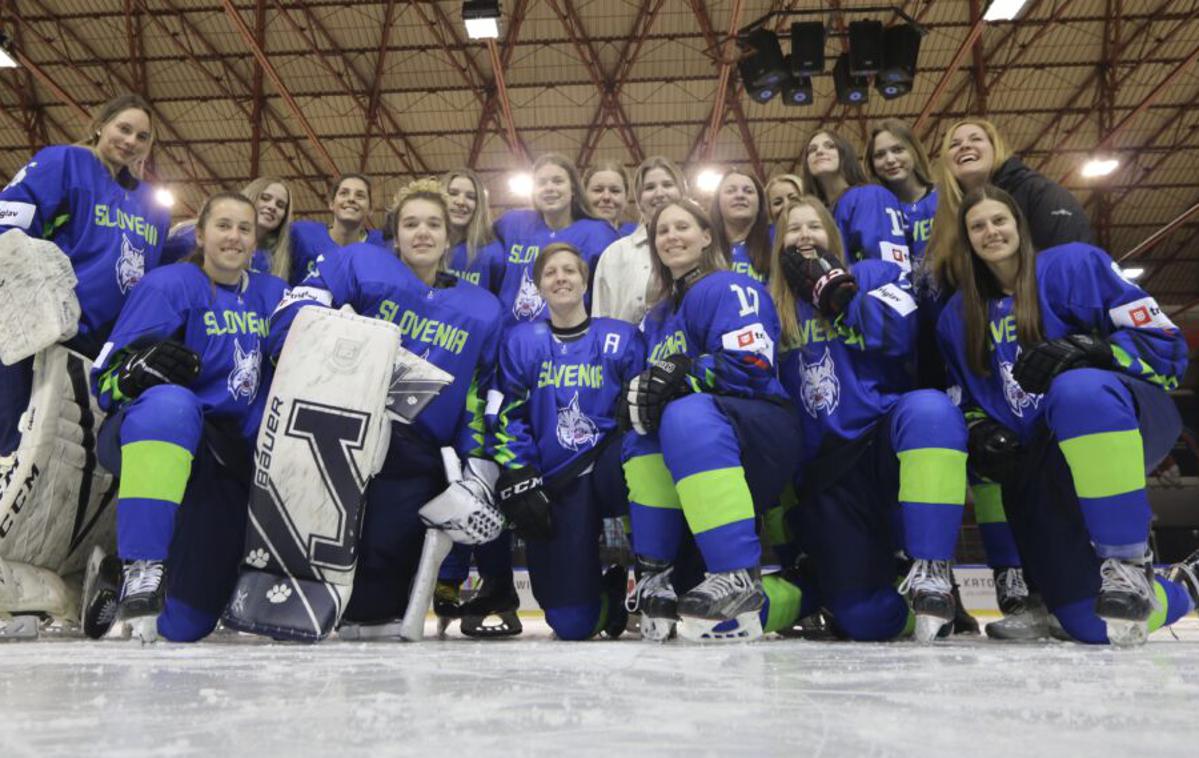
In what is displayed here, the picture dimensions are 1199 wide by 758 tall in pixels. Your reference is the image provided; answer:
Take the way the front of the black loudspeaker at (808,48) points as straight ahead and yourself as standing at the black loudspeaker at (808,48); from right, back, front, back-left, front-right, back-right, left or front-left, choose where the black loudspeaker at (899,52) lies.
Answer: left

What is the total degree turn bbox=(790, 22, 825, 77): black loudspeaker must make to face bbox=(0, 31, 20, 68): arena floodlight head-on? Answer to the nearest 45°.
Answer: approximately 90° to its right

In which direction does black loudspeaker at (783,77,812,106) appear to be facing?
toward the camera

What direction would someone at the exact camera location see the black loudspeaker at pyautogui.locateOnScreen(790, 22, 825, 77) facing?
facing the viewer

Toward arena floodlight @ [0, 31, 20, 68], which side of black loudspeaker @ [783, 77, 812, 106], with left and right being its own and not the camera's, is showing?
right

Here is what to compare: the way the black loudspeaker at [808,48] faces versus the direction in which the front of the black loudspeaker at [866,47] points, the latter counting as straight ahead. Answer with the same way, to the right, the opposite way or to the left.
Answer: the same way

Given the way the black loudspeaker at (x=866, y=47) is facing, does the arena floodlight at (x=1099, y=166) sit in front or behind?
behind

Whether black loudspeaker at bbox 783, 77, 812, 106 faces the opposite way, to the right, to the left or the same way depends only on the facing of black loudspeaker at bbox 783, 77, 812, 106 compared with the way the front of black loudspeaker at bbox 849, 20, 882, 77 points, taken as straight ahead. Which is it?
the same way

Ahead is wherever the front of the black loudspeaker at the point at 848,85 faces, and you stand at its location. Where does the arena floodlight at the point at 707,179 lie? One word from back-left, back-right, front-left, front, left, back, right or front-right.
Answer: back-right

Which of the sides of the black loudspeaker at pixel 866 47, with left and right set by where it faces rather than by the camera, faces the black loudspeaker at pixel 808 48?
right

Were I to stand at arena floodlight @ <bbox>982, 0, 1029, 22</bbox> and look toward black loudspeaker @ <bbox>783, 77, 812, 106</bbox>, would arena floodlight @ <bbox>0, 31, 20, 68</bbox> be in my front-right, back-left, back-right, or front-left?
front-left

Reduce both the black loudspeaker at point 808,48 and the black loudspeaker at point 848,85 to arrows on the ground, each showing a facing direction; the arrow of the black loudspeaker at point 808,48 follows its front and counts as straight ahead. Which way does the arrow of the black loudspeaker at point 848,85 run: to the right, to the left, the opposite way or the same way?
the same way
